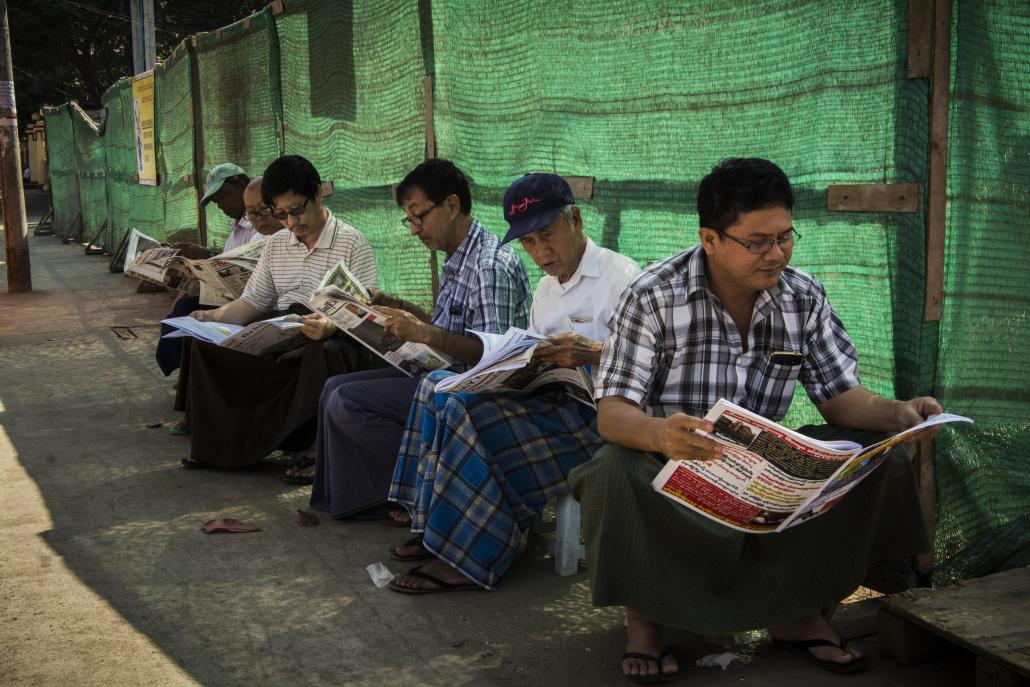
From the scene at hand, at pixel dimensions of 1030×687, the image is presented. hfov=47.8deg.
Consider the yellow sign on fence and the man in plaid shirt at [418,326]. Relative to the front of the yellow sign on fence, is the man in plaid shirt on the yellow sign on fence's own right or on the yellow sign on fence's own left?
on the yellow sign on fence's own left

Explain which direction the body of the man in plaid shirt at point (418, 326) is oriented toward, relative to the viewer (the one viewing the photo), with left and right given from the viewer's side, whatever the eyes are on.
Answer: facing to the left of the viewer

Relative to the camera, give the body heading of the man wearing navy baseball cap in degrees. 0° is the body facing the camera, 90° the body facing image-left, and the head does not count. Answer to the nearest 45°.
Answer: approximately 45°

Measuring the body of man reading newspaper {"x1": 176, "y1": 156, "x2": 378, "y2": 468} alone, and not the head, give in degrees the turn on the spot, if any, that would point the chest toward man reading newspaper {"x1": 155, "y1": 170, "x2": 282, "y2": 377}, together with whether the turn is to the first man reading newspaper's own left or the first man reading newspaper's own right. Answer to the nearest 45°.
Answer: approximately 135° to the first man reading newspaper's own right

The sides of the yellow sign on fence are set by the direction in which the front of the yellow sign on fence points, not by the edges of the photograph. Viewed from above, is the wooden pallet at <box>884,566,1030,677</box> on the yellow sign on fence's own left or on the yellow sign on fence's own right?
on the yellow sign on fence's own left

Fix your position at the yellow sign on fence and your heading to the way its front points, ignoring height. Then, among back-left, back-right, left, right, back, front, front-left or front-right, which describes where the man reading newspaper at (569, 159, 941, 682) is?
front-left

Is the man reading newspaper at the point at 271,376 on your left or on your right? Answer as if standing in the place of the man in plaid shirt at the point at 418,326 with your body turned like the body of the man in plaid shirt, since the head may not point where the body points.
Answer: on your right
